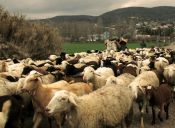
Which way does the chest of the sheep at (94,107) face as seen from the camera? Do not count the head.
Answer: to the viewer's left

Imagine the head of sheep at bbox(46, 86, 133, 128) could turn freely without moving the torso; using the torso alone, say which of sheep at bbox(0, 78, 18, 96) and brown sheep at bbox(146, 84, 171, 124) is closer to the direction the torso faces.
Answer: the sheep

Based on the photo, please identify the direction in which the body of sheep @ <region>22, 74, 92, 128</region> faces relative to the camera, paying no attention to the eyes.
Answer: to the viewer's left

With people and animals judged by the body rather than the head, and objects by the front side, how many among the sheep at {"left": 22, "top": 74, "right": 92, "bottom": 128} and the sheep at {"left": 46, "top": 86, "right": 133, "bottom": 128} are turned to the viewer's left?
2

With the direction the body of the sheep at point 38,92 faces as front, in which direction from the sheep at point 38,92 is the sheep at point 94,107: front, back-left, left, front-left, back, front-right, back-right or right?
back-left

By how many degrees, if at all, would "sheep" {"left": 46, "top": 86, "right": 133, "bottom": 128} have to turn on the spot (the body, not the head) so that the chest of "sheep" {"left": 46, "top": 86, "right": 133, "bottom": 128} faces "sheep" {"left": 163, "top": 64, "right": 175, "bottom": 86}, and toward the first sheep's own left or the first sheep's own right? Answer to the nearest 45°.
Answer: approximately 135° to the first sheep's own right
